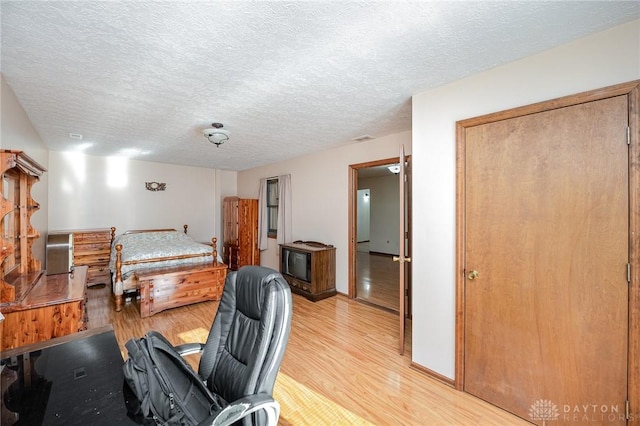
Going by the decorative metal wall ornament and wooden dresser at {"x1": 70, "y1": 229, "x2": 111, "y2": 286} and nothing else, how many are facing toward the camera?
2

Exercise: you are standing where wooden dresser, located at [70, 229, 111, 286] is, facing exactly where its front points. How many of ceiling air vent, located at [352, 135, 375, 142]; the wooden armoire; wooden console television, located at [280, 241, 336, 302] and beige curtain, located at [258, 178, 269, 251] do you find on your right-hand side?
0

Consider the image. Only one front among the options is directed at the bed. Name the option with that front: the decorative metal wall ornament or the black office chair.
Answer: the decorative metal wall ornament

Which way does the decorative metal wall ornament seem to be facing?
toward the camera

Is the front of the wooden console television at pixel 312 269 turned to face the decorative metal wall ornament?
no

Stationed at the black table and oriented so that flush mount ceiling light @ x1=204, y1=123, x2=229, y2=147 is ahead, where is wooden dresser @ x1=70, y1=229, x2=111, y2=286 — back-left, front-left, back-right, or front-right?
front-left

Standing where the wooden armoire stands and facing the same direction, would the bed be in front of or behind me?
in front

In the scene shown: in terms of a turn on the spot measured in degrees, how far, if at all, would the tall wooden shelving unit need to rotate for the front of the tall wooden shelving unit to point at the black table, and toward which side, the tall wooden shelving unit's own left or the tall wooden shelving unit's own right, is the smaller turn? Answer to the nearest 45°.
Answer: approximately 45° to the tall wooden shelving unit's own right

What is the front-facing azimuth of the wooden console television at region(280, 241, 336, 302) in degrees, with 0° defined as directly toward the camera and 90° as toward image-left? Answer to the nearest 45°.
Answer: approximately 45°

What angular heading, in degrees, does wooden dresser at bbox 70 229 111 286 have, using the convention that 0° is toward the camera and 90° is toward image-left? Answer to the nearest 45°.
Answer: approximately 0°

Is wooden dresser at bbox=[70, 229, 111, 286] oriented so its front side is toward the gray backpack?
yes

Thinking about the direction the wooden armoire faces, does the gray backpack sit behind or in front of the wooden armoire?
in front

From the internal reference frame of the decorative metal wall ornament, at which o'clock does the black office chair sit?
The black office chair is roughly at 12 o'clock from the decorative metal wall ornament.

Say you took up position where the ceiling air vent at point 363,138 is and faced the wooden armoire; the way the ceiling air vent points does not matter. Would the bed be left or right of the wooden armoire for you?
left
